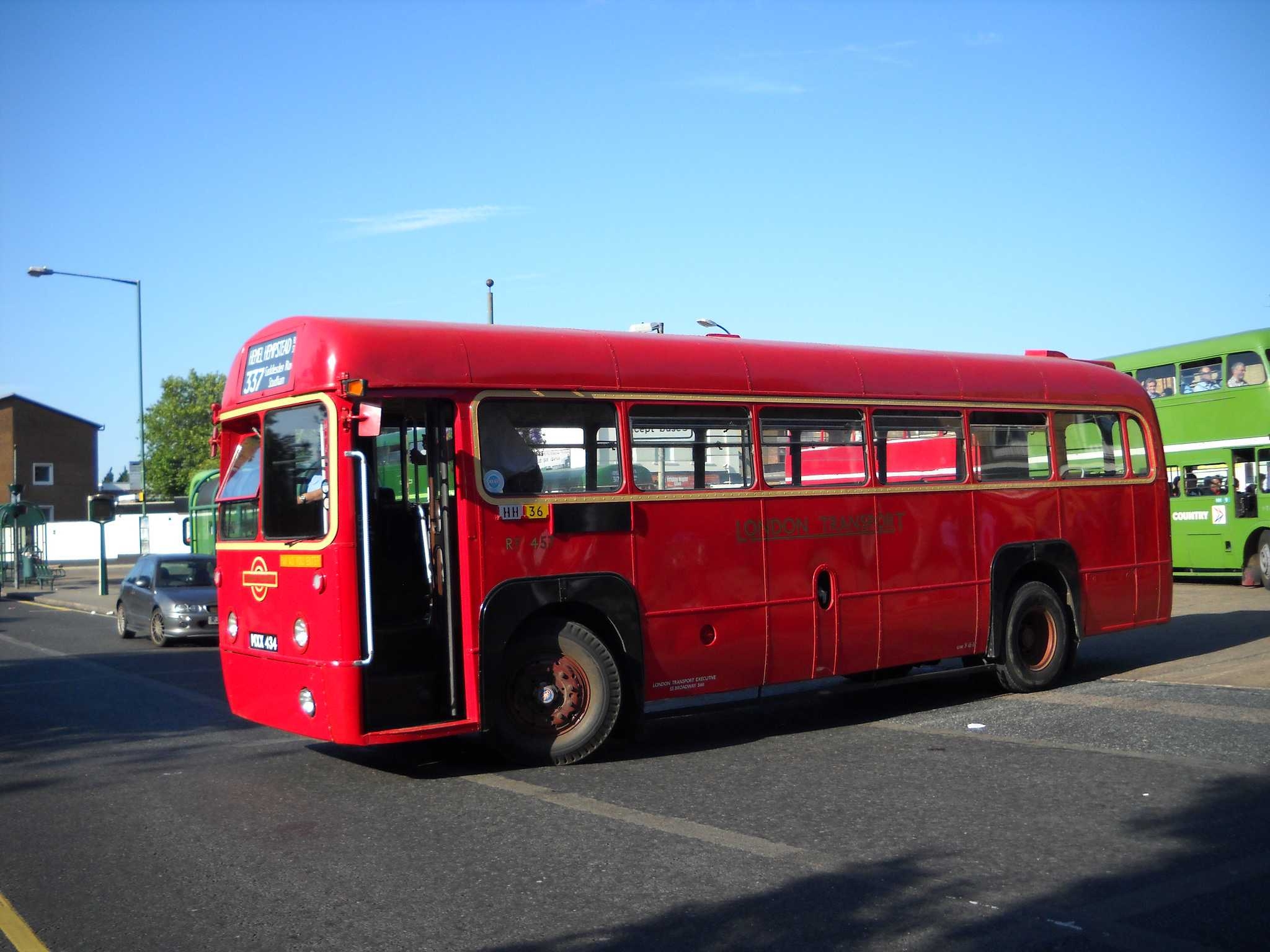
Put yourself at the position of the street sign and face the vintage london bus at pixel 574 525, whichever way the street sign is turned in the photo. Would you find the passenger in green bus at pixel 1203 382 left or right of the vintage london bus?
left

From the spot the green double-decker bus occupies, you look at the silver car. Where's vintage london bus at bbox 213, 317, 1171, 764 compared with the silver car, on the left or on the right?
left

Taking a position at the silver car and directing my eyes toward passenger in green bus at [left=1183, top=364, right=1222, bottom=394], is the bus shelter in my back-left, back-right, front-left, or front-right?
back-left

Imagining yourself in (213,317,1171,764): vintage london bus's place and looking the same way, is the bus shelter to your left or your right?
on your right

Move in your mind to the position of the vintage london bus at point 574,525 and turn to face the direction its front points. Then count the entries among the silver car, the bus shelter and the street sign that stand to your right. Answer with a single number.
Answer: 3

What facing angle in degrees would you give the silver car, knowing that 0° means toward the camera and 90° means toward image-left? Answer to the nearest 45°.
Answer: approximately 315°

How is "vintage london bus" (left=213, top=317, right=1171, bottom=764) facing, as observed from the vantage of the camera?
facing the viewer and to the left of the viewer

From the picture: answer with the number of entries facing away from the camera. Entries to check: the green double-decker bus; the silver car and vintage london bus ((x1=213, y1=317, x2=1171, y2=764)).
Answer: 0
